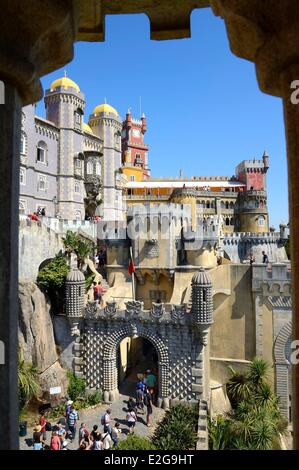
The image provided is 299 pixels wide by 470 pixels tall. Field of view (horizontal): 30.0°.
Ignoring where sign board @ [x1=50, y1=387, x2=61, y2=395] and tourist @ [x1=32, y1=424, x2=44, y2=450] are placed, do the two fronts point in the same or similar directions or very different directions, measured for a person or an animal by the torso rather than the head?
very different directions

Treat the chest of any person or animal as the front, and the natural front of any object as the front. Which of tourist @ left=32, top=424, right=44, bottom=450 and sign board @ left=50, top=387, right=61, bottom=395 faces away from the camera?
the tourist

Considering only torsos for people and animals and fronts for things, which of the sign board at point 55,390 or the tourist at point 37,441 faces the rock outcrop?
the tourist

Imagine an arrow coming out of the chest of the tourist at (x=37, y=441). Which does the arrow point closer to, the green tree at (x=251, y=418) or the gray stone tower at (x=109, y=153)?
the gray stone tower

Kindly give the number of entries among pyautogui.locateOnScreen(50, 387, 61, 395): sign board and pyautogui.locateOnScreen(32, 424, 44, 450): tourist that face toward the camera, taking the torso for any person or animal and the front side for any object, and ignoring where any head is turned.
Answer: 1

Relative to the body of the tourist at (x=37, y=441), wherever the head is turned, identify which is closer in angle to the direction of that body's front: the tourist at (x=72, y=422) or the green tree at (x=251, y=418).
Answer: the tourist

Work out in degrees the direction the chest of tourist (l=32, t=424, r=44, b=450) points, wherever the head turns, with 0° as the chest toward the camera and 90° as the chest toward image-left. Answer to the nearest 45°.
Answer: approximately 180°

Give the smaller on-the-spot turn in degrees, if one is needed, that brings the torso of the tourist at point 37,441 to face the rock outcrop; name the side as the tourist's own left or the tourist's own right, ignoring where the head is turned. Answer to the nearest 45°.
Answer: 0° — they already face it

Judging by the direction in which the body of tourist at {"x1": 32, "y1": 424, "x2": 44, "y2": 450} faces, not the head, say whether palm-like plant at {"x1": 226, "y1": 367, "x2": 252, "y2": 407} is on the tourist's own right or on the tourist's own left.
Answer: on the tourist's own right
